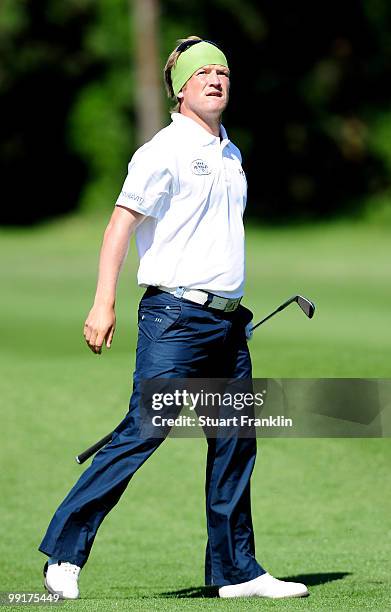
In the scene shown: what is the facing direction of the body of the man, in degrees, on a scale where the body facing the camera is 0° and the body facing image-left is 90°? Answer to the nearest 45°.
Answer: approximately 315°

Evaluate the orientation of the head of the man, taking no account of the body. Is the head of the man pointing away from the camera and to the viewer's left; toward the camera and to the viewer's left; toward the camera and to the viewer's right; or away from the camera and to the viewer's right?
toward the camera and to the viewer's right
